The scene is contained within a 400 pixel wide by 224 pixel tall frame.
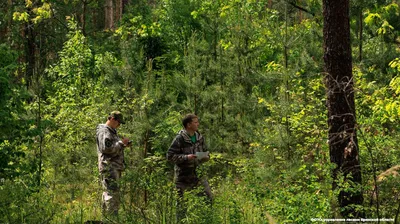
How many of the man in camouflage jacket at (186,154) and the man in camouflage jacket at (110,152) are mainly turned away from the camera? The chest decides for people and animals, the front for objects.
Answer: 0

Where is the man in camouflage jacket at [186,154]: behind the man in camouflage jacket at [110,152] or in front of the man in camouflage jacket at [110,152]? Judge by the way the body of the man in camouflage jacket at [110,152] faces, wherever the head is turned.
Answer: in front

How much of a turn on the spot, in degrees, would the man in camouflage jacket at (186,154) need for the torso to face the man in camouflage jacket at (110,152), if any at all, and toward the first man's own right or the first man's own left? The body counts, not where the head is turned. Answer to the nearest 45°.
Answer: approximately 135° to the first man's own right

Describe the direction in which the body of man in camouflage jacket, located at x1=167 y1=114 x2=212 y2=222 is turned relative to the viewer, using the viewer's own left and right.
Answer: facing the viewer and to the right of the viewer

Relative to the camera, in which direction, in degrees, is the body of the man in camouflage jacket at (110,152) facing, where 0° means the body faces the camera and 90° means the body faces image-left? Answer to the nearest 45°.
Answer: approximately 270°

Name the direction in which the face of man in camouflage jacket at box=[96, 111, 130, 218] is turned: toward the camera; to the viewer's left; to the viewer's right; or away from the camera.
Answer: to the viewer's right
